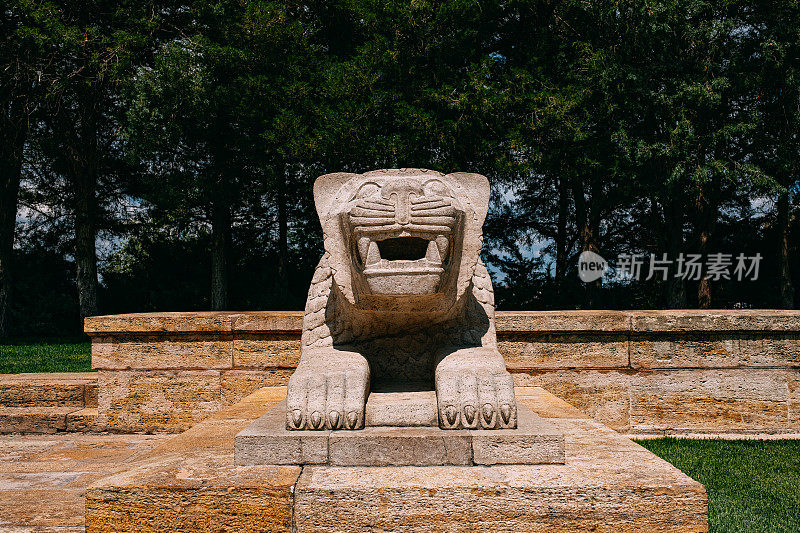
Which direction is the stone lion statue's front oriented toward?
toward the camera

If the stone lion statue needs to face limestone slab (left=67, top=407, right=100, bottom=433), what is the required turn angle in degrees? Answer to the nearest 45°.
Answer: approximately 135° to its right

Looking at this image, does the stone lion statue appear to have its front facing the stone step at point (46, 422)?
no

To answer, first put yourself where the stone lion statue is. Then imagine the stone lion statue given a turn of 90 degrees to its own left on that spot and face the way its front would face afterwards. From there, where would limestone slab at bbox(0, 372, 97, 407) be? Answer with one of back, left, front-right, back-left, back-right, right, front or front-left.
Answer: back-left

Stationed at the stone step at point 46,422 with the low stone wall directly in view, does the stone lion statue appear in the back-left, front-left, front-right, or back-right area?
front-right
